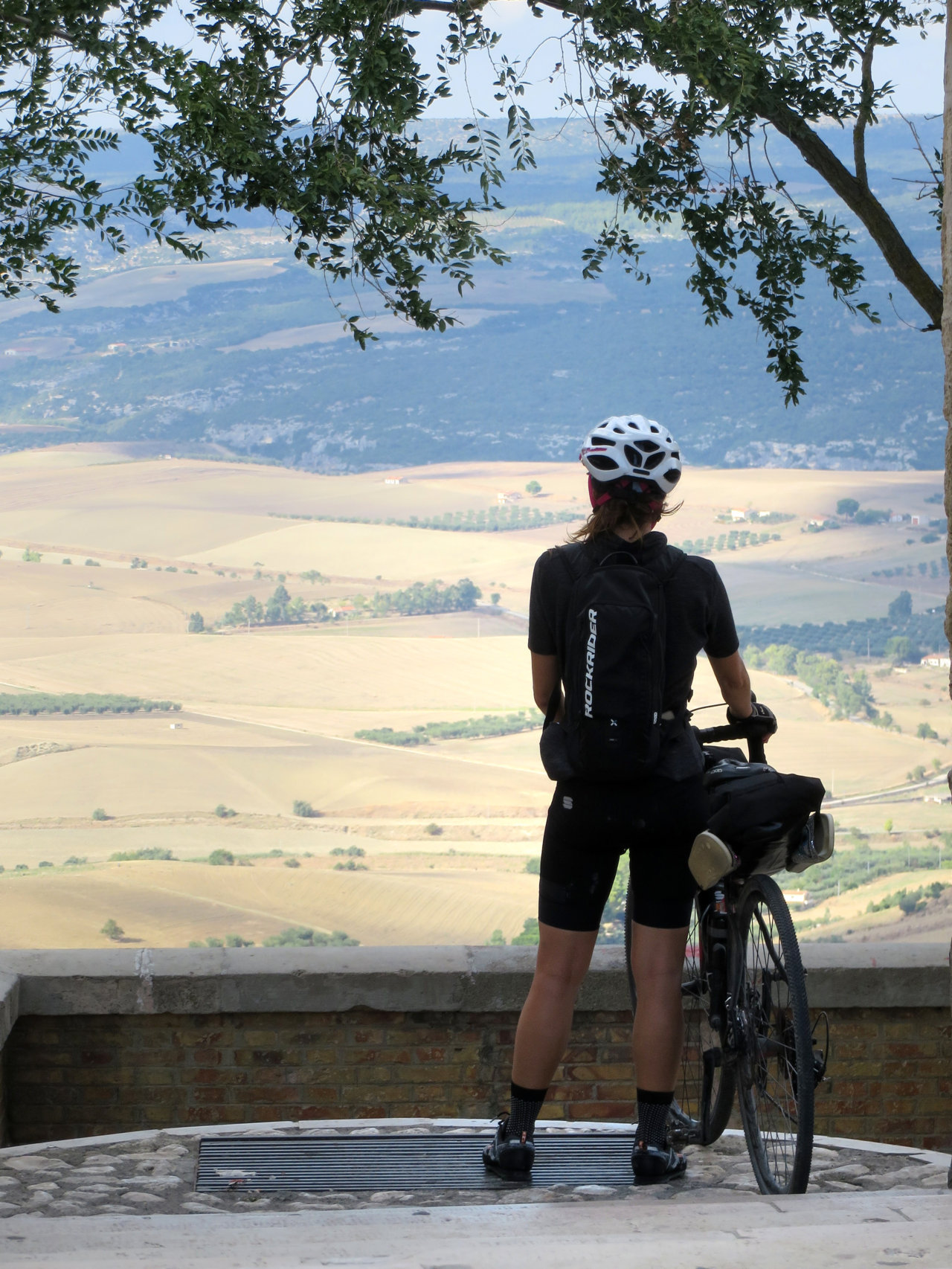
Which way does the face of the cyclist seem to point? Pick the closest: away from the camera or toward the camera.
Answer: away from the camera
